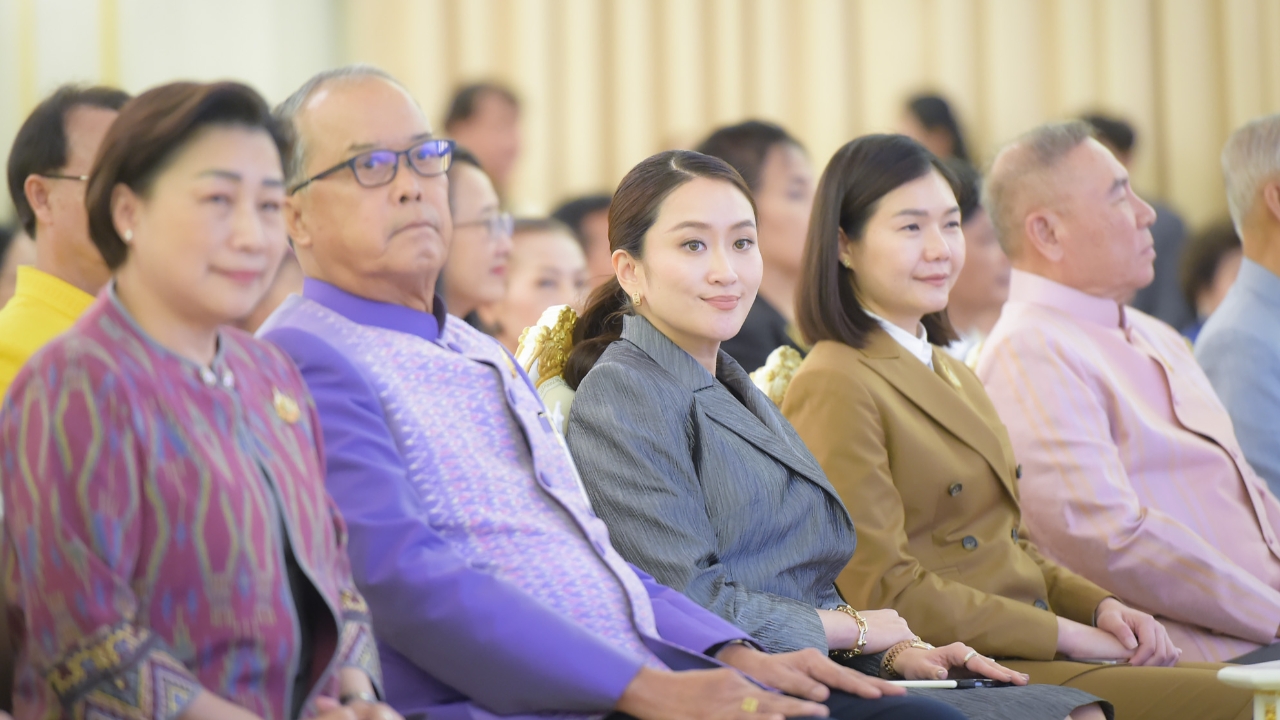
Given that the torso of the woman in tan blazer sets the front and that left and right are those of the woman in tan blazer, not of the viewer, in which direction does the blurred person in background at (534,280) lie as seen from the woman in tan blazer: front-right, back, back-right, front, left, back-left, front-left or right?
back

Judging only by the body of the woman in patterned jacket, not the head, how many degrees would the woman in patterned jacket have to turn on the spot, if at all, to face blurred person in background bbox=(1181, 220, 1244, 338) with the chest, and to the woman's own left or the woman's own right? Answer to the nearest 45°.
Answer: approximately 90° to the woman's own left

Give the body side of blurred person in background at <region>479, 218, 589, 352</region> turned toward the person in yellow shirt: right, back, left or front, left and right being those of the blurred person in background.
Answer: right

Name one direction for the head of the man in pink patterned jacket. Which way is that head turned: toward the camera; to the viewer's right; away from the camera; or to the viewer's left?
to the viewer's right

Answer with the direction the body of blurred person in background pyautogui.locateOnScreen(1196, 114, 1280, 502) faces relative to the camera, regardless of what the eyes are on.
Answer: to the viewer's right

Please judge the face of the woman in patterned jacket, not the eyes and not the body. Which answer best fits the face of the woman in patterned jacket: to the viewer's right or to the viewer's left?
to the viewer's right

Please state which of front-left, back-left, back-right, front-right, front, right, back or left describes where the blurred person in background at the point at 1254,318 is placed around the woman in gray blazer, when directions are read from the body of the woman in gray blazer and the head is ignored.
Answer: left

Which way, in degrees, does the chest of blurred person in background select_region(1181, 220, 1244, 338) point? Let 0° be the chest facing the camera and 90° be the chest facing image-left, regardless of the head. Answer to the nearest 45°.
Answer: approximately 270°

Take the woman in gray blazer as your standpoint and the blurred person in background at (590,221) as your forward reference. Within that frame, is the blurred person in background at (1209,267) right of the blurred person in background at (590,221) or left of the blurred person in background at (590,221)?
right

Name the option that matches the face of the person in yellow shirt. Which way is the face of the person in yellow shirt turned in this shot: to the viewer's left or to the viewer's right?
to the viewer's right

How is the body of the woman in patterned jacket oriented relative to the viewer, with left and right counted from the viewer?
facing the viewer and to the right of the viewer

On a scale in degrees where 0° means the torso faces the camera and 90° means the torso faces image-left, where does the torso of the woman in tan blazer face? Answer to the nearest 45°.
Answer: approximately 315°
